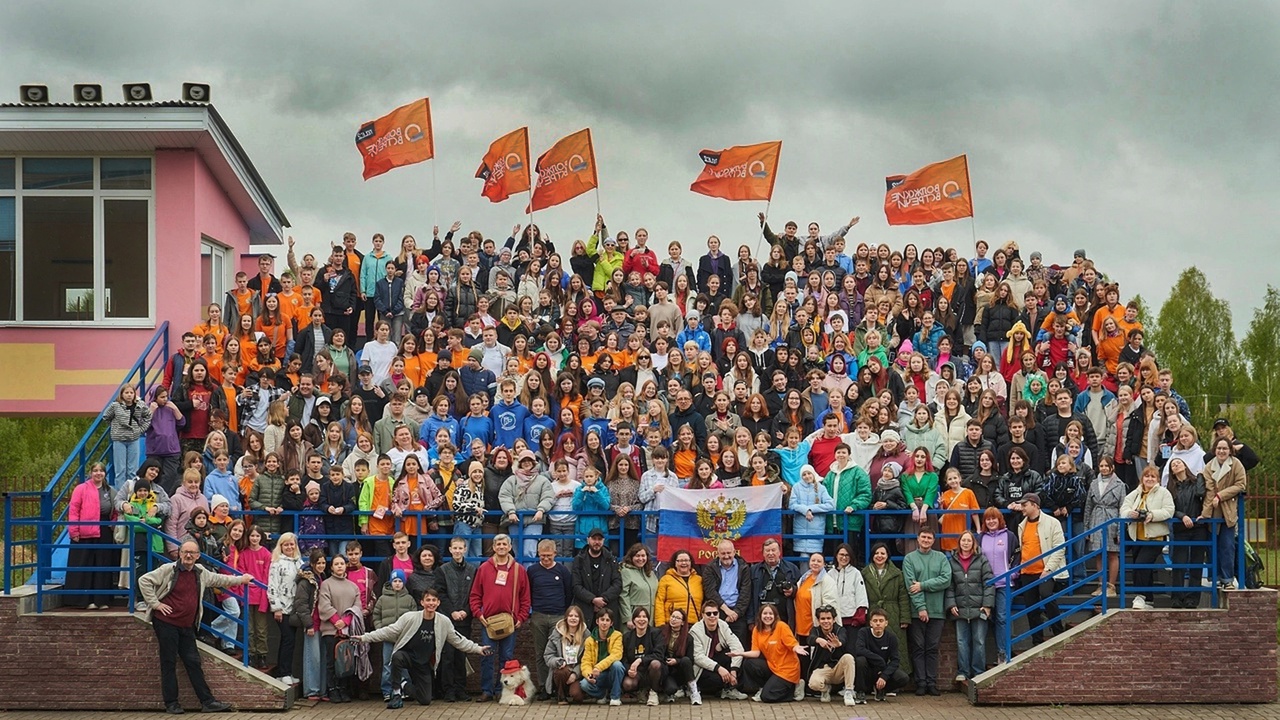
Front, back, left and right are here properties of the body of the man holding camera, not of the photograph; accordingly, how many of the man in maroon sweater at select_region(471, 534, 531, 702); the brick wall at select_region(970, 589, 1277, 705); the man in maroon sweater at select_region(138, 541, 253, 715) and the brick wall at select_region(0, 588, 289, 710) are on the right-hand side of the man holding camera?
3

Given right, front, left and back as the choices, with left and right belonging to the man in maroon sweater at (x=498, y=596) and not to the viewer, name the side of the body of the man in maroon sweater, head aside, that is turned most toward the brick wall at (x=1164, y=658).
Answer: left

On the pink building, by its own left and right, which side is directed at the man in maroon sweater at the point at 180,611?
front

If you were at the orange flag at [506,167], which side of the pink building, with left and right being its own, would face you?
left

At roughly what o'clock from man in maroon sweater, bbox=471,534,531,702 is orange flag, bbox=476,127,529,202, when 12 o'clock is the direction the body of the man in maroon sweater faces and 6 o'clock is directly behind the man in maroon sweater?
The orange flag is roughly at 6 o'clock from the man in maroon sweater.

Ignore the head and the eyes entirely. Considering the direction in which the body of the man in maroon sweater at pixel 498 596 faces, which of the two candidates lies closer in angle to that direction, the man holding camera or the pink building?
the man holding camera

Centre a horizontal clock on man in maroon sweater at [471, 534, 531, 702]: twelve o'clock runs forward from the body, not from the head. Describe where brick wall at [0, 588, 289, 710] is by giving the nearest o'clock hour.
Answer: The brick wall is roughly at 3 o'clock from the man in maroon sweater.

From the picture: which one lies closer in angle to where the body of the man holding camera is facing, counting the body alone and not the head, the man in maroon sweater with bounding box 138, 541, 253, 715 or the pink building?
the man in maroon sweater

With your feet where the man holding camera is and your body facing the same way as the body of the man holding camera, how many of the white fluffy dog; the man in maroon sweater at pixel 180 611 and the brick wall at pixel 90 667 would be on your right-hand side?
3

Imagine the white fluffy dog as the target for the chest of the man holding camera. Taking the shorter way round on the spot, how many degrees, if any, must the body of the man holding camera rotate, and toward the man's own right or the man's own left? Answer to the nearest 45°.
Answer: approximately 90° to the man's own right
